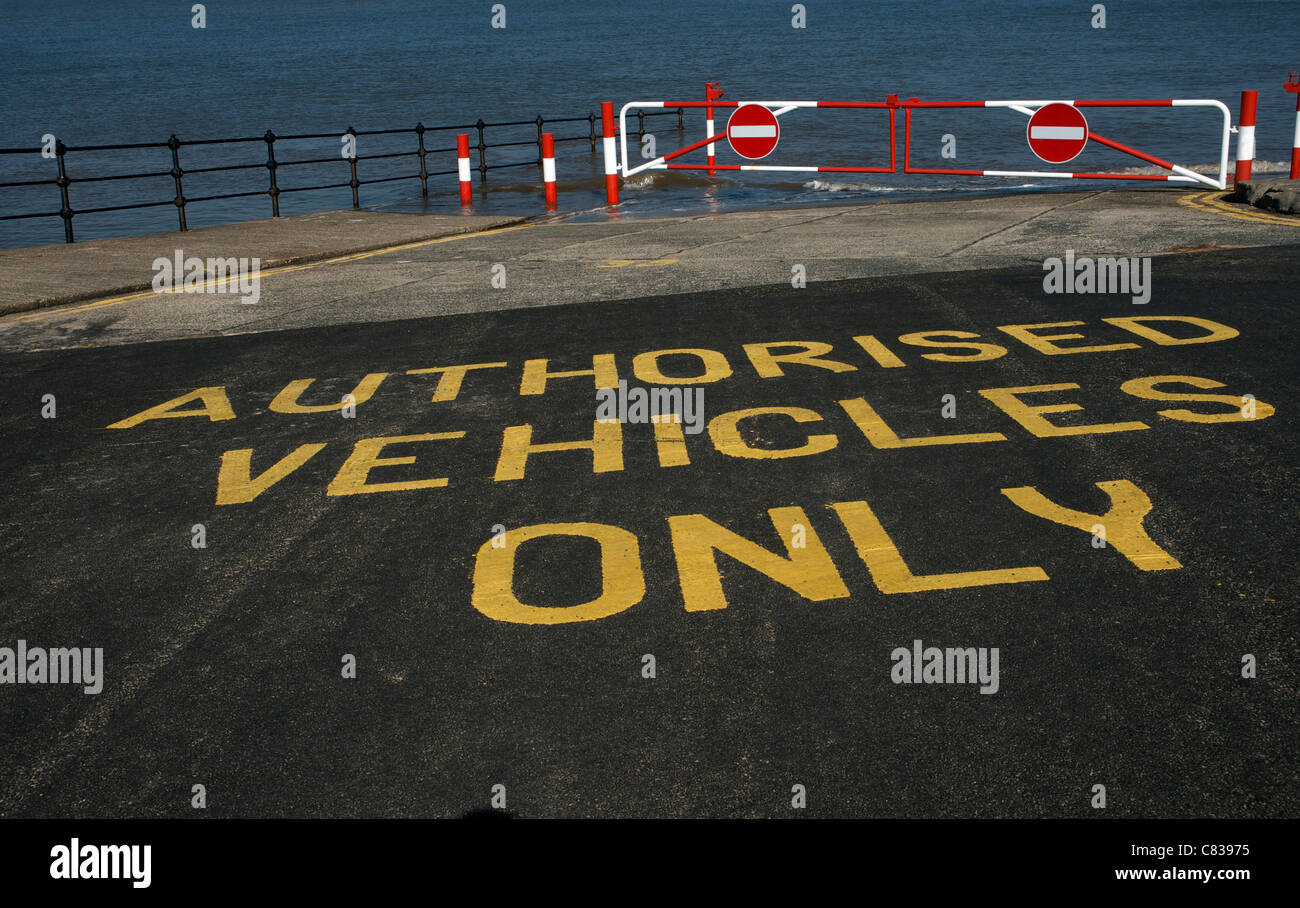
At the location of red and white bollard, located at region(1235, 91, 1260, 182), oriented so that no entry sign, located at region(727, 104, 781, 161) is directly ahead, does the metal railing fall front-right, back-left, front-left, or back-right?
front-left

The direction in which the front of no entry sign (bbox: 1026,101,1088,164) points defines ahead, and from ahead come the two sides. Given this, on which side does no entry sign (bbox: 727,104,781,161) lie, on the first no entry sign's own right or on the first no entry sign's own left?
on the first no entry sign's own right

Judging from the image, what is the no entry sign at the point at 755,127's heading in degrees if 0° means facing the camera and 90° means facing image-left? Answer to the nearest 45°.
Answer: approximately 0°

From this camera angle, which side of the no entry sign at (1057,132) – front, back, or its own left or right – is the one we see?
front

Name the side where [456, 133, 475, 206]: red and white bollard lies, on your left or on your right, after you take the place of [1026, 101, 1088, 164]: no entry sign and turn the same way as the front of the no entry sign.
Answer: on your right

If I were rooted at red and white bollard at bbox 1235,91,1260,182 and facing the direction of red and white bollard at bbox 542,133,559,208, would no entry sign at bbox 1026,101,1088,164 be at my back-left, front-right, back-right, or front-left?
front-right

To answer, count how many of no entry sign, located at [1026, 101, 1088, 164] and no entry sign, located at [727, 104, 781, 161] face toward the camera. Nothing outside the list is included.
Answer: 2

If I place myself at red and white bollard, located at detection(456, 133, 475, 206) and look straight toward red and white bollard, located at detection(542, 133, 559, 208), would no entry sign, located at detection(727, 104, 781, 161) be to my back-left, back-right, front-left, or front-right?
front-left

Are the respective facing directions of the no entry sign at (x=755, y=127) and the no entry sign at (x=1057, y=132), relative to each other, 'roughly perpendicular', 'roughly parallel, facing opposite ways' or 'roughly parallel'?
roughly parallel

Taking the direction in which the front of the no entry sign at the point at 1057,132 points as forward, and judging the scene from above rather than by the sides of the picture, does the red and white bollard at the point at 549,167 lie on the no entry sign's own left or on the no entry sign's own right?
on the no entry sign's own right

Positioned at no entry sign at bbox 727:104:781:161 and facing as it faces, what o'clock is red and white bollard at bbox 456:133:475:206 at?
The red and white bollard is roughly at 3 o'clock from the no entry sign.
